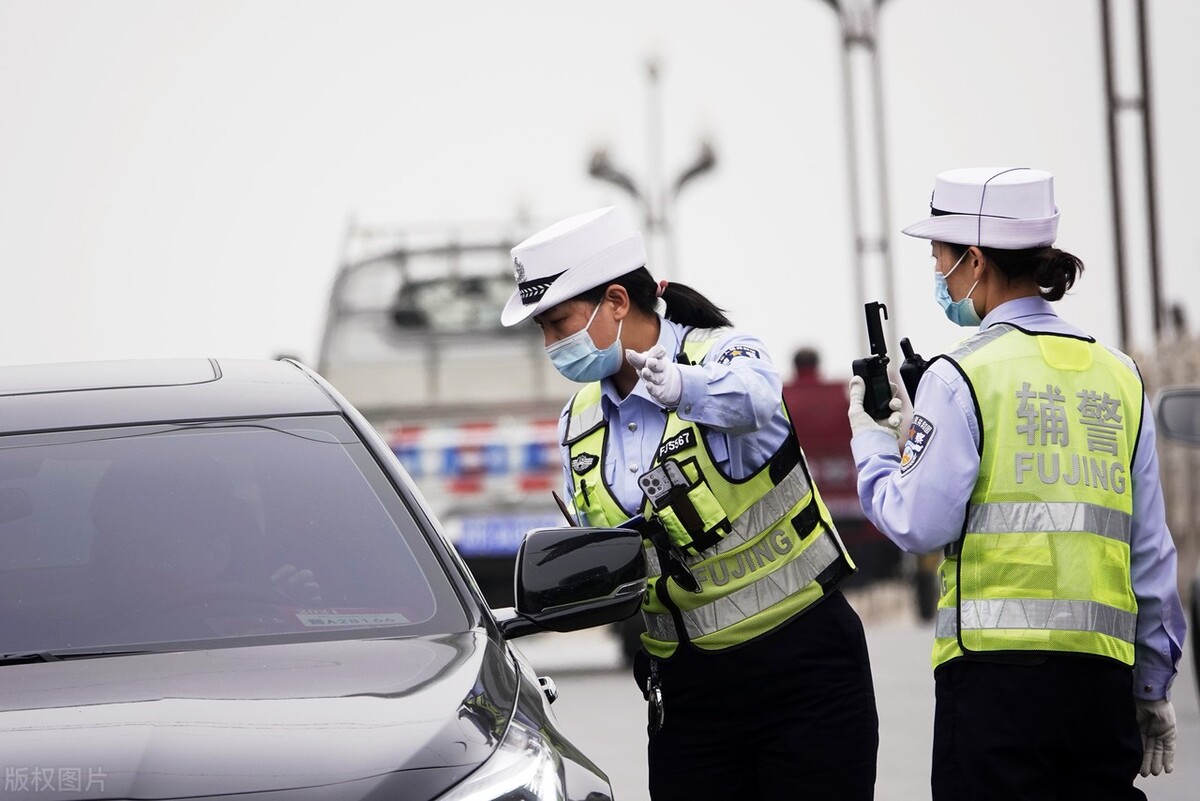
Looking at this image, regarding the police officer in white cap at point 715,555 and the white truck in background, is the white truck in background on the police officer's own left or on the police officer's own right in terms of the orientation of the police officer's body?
on the police officer's own right

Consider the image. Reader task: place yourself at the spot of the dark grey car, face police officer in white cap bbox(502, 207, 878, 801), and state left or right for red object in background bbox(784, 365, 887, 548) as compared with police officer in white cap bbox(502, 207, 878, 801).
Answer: left

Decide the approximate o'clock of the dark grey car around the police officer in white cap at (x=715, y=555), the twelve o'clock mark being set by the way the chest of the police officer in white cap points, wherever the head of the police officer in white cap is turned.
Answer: The dark grey car is roughly at 12 o'clock from the police officer in white cap.

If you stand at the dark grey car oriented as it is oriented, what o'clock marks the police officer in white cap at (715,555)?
The police officer in white cap is roughly at 8 o'clock from the dark grey car.

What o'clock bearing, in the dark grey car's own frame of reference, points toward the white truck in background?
The white truck in background is roughly at 6 o'clock from the dark grey car.

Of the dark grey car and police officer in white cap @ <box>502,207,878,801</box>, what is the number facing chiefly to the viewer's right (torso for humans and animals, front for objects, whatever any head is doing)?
0

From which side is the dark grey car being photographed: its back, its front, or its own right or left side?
front

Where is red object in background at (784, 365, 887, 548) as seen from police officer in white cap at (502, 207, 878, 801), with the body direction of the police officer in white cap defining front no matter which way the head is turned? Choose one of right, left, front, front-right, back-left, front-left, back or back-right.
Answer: back-right

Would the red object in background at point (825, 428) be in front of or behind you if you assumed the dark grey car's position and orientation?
behind
